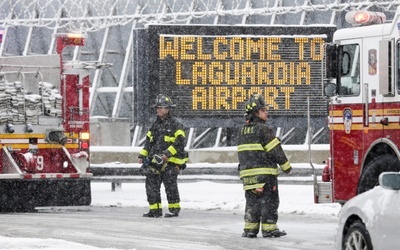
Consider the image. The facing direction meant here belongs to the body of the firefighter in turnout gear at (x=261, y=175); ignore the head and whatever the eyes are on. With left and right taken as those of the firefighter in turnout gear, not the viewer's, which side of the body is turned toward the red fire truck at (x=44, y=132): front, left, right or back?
left

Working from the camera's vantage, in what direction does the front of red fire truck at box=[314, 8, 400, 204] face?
facing to the left of the viewer
